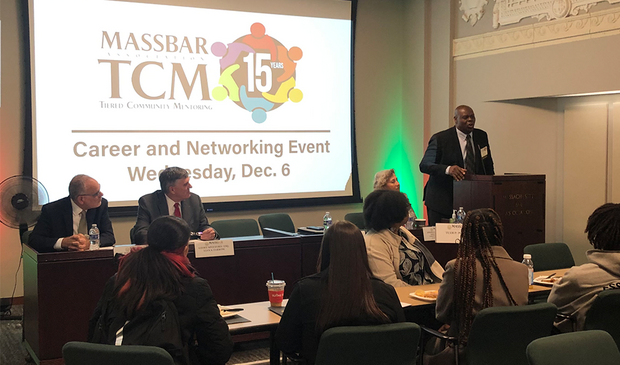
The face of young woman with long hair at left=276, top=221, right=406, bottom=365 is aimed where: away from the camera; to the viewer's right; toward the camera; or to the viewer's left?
away from the camera

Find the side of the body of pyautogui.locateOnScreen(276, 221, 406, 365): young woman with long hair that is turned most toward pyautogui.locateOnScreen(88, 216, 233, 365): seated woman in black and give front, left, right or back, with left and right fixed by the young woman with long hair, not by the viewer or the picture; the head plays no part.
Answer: left

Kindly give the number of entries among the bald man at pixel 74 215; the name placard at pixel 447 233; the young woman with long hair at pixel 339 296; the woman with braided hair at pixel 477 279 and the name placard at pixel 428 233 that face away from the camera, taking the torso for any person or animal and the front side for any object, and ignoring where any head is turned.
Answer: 2

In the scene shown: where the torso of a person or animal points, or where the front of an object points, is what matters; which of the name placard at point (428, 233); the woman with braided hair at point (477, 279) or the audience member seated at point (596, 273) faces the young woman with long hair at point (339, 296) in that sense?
the name placard

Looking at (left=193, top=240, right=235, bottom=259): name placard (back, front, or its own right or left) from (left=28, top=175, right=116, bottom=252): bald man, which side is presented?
right

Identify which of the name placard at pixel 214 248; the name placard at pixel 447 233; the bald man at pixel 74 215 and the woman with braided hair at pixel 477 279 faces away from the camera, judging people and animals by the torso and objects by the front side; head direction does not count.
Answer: the woman with braided hair

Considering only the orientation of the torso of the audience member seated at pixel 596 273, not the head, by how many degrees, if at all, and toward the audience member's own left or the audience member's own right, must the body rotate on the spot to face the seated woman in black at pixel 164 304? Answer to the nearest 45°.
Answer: approximately 90° to the audience member's own left

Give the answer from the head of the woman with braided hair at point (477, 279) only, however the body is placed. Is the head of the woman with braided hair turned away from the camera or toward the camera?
away from the camera

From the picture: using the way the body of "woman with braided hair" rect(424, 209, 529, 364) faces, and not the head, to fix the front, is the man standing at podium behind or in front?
in front

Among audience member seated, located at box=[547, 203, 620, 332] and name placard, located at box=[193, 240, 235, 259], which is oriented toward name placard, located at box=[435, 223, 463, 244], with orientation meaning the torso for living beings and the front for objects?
the audience member seated

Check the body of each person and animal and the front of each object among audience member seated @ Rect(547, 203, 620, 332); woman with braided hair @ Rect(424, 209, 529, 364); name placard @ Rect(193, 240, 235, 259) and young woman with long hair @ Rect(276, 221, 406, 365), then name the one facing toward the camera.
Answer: the name placard

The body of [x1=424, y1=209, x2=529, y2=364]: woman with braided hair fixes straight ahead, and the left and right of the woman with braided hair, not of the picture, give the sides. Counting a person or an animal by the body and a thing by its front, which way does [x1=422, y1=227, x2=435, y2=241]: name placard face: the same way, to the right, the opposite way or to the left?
the opposite way

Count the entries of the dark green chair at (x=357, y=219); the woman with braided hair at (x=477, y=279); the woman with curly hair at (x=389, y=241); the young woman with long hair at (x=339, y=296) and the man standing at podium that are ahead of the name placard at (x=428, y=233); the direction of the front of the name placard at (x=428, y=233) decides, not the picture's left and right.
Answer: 3

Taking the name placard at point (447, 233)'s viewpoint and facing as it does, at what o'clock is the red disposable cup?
The red disposable cup is roughly at 1 o'clock from the name placard.
